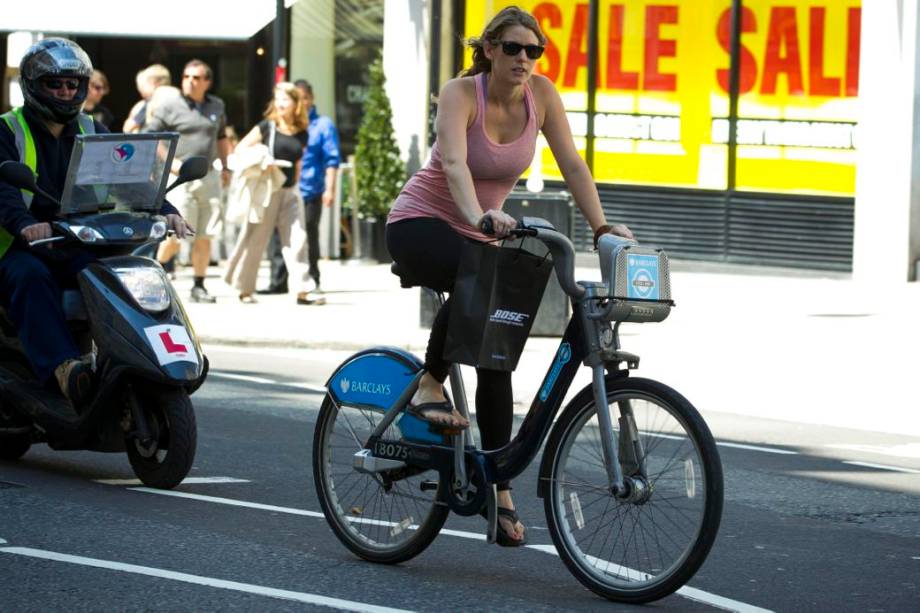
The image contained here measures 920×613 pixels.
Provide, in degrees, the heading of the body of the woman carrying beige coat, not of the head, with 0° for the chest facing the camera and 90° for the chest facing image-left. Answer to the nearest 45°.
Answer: approximately 45°

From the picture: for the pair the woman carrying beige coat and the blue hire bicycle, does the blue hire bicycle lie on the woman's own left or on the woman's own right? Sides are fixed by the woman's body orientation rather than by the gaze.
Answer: on the woman's own left

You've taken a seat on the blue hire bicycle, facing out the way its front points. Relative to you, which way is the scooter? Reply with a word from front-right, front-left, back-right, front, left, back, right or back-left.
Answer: back

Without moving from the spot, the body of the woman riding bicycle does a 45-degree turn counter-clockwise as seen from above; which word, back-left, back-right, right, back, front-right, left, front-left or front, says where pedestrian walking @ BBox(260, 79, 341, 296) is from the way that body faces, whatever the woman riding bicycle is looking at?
left

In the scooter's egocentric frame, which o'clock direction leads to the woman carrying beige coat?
The woman carrying beige coat is roughly at 8 o'clock from the scooter.

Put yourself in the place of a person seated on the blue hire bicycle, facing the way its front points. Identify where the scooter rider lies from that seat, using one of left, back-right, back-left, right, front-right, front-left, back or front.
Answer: back

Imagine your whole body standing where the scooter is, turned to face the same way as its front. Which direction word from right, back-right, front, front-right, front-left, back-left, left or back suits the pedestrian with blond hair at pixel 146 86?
back-left

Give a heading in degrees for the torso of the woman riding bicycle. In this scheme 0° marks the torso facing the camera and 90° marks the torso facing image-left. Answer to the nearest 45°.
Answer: approximately 315°

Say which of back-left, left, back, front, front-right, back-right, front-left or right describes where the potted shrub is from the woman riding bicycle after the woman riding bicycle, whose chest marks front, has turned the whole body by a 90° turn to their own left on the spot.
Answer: front-left

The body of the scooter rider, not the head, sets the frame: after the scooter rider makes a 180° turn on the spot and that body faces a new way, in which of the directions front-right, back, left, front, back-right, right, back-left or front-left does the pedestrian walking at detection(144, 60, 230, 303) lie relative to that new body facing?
front-right

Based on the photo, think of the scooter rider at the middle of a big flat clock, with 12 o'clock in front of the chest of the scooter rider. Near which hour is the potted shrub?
The potted shrub is roughly at 8 o'clock from the scooter rider.
